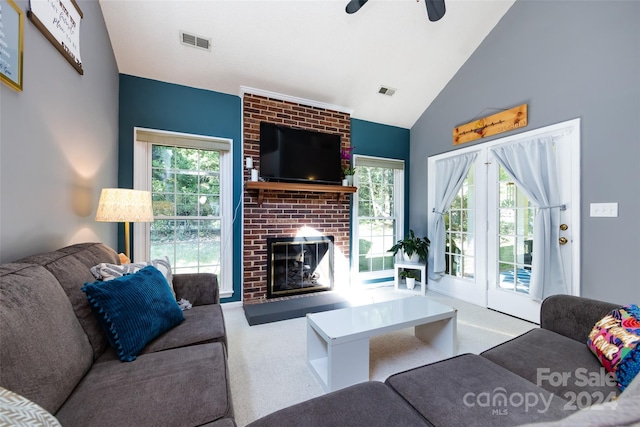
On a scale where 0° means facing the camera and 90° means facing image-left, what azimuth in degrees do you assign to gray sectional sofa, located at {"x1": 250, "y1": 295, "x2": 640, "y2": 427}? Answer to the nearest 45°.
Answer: approximately 135°

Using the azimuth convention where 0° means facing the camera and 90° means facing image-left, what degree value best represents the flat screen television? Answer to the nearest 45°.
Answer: approximately 315°

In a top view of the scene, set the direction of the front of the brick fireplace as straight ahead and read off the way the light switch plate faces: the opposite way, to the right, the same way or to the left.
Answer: to the right

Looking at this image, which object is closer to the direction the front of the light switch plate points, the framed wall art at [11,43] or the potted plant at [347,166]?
the framed wall art

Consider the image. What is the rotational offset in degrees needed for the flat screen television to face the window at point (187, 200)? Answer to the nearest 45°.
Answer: approximately 135° to its right

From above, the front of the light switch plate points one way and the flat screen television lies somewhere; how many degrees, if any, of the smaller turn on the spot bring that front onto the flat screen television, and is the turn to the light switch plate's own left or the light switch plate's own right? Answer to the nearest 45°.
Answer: approximately 45° to the light switch plate's own right

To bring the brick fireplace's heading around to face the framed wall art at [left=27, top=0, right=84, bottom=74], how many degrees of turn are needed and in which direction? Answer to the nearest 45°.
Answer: approximately 90° to its right

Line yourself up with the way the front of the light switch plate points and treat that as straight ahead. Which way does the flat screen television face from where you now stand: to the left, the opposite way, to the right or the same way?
to the left
